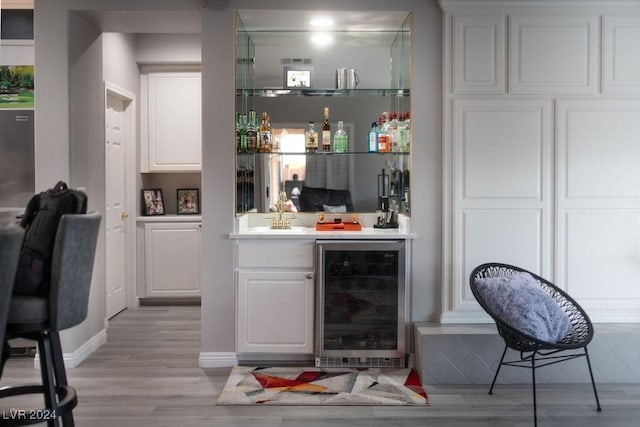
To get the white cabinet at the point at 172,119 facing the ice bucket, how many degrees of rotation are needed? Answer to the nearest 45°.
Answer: approximately 45° to its left

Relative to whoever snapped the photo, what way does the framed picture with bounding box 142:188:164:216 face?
facing the viewer

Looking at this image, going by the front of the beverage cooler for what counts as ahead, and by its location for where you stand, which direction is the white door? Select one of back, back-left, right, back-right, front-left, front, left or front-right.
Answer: back-right

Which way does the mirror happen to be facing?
toward the camera

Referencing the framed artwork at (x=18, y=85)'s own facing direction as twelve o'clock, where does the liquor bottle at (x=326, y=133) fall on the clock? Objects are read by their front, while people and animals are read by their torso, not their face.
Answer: The liquor bottle is roughly at 10 o'clock from the framed artwork.

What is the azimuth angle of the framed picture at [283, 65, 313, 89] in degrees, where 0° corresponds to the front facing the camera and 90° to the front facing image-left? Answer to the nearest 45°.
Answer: approximately 0°

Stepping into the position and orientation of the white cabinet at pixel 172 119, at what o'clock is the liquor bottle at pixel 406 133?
The liquor bottle is roughly at 11 o'clock from the white cabinet.

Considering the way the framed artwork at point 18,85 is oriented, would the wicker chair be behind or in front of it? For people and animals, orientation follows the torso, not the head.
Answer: in front

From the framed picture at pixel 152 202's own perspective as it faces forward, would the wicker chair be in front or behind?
in front

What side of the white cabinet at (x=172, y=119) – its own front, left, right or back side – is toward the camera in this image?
front

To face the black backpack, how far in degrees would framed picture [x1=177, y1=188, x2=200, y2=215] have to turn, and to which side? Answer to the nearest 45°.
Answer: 0° — it already faces it

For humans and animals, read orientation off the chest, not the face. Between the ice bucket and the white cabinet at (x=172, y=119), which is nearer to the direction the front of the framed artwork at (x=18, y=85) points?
the ice bucket

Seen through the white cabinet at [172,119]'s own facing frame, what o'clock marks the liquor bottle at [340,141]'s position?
The liquor bottle is roughly at 11 o'clock from the white cabinet.

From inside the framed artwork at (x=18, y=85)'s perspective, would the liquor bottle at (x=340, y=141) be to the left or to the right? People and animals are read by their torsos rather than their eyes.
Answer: on its left
